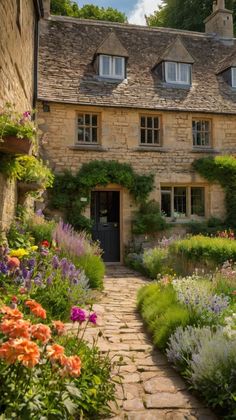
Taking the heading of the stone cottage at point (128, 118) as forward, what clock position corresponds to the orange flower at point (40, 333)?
The orange flower is roughly at 12 o'clock from the stone cottage.

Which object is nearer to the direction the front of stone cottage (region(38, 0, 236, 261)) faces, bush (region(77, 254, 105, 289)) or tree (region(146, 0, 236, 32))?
the bush

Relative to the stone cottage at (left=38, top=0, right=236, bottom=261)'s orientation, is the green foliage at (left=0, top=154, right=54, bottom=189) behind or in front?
in front

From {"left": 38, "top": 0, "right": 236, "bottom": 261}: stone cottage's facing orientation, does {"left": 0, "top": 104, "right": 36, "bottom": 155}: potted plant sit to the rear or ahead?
ahead

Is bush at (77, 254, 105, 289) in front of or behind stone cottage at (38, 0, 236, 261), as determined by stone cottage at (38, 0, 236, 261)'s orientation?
in front

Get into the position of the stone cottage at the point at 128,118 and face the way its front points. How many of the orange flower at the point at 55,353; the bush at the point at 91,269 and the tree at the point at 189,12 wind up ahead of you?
2

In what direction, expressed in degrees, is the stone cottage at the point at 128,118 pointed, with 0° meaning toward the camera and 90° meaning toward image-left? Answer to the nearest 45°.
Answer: approximately 0°

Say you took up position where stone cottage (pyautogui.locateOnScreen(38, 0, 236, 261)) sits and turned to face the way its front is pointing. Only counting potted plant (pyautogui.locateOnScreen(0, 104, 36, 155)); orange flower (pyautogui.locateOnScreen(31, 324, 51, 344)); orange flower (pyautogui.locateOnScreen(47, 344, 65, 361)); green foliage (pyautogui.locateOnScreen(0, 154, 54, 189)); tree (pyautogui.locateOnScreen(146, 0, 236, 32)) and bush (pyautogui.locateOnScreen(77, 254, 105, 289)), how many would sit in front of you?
5

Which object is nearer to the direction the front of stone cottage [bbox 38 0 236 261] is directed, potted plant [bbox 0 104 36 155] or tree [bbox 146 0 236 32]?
the potted plant

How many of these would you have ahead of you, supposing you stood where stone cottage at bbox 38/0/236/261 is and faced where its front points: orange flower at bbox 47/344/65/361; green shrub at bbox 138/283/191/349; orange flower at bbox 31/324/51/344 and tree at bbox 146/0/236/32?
3

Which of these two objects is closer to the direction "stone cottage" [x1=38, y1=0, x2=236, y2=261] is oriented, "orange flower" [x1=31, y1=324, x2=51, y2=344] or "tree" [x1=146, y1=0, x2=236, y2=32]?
the orange flower
